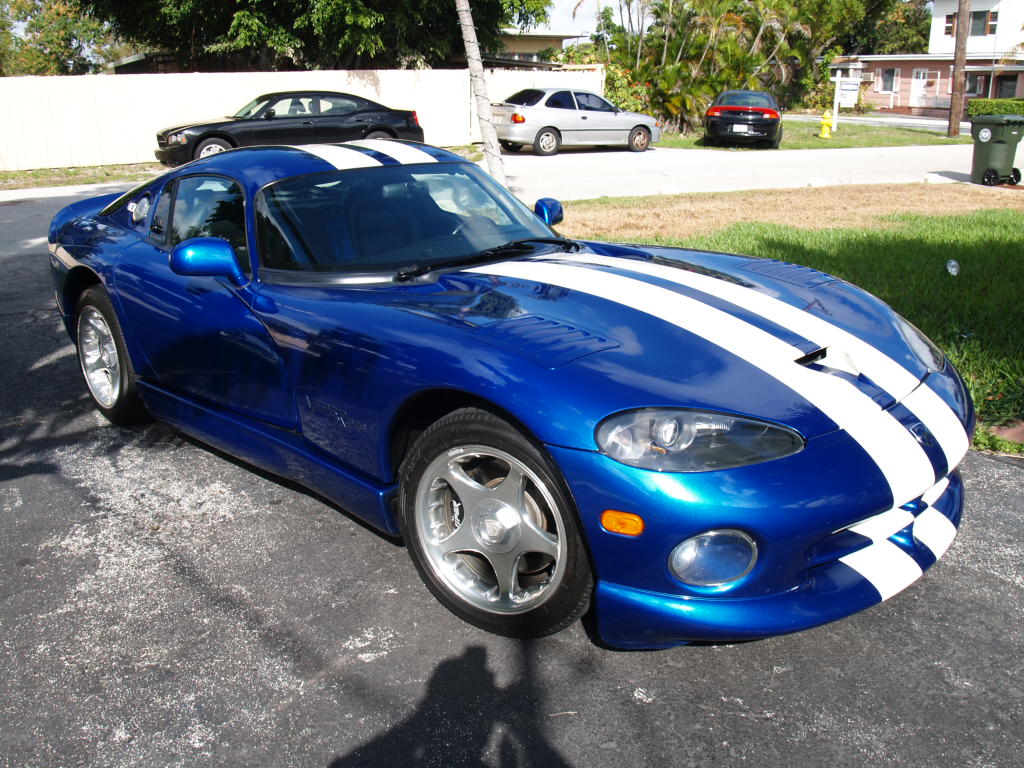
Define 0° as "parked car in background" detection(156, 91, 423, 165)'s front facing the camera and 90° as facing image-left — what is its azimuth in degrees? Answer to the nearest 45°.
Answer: approximately 90°

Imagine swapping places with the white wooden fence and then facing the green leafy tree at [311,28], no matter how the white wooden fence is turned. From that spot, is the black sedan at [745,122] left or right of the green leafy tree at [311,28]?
right

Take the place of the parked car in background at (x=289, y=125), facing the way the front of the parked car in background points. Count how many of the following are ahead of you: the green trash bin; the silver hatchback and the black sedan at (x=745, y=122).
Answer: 0

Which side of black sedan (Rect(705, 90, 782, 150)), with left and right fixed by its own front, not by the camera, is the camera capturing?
back

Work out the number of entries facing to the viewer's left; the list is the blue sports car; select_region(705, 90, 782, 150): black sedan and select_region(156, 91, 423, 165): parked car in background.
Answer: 1

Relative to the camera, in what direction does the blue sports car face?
facing the viewer and to the right of the viewer

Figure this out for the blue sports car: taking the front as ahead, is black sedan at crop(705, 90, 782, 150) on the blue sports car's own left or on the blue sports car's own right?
on the blue sports car's own left

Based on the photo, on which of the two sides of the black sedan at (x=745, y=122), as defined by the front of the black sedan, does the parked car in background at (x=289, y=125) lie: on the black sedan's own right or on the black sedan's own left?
on the black sedan's own left

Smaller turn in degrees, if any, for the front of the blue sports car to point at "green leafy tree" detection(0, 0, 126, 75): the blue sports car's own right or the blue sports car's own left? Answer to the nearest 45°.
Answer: approximately 180°

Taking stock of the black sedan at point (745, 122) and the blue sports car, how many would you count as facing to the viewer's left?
0

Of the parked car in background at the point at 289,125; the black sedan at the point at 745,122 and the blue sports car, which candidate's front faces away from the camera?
the black sedan

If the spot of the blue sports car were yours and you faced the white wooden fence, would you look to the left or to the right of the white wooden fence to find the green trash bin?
right

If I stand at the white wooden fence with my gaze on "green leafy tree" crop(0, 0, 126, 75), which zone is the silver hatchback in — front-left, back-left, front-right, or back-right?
back-right

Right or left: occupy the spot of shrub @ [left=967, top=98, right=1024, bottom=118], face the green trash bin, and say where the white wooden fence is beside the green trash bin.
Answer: right

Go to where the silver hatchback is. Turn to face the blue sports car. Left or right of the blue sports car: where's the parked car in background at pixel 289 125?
right

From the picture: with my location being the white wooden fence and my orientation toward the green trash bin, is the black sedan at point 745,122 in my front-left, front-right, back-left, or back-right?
front-left
